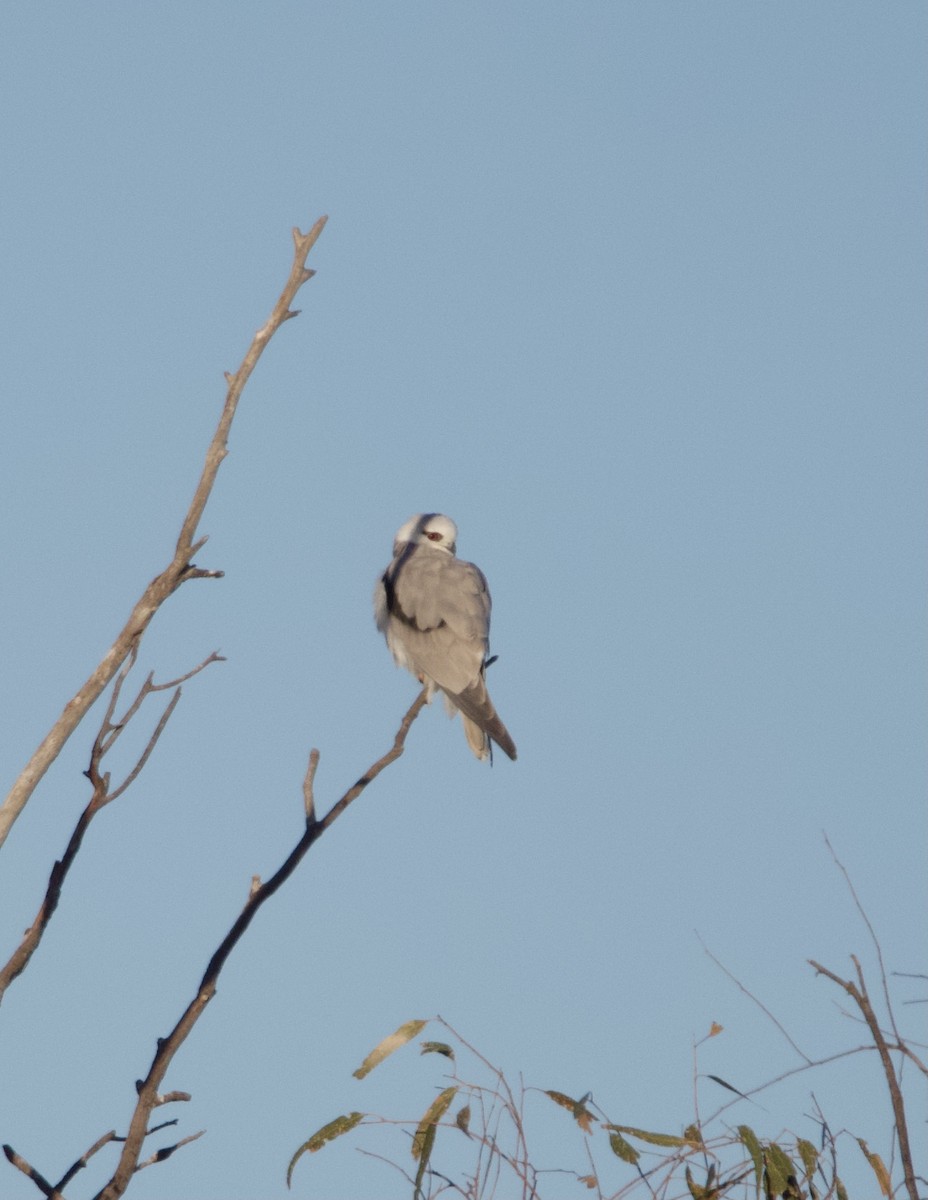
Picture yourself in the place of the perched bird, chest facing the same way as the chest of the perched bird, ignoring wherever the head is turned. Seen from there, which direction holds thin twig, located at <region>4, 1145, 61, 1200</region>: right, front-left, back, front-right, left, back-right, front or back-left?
back-left

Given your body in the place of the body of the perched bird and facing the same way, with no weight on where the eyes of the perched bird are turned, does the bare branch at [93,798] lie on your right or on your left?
on your left

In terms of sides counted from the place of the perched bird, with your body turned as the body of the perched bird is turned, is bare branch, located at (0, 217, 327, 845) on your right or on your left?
on your left

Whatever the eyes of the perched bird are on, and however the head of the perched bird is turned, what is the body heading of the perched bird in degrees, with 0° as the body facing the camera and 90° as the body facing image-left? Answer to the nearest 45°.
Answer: approximately 135°

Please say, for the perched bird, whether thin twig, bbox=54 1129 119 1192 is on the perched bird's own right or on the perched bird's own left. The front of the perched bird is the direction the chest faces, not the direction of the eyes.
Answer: on the perched bird's own left
